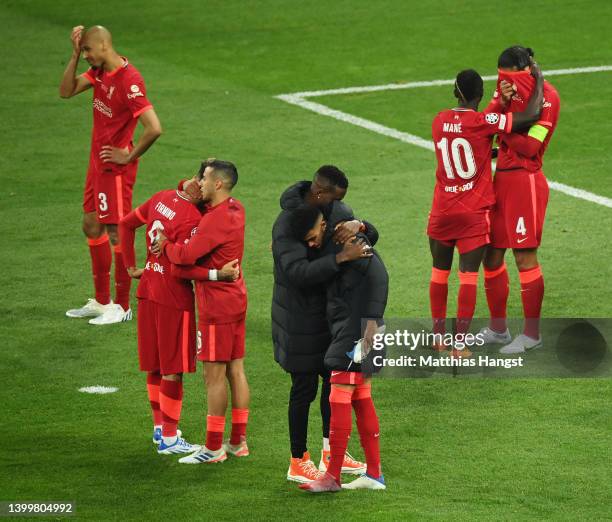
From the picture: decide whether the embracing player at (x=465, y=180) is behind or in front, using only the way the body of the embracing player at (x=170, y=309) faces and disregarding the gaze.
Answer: in front

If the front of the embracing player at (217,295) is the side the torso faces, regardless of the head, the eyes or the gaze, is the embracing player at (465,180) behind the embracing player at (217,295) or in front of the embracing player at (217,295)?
behind

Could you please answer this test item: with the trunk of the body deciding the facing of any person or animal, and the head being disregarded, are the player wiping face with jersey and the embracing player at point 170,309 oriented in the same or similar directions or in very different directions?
very different directions

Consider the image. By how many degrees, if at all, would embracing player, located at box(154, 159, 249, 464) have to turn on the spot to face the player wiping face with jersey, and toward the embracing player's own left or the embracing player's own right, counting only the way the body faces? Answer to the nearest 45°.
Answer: approximately 135° to the embracing player's own right

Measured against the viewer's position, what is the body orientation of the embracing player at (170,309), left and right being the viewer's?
facing away from the viewer and to the right of the viewer

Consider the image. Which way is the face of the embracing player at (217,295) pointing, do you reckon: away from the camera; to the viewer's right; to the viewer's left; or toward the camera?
to the viewer's left

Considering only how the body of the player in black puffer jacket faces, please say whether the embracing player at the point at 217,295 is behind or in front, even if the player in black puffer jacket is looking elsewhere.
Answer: behind

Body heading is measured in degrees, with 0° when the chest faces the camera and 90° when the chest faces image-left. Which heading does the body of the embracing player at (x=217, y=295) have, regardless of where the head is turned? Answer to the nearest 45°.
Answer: approximately 90°

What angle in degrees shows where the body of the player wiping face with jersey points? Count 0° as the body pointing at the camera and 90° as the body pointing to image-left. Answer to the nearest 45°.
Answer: approximately 45°

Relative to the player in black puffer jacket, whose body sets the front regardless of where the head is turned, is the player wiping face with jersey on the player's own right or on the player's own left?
on the player's own left
